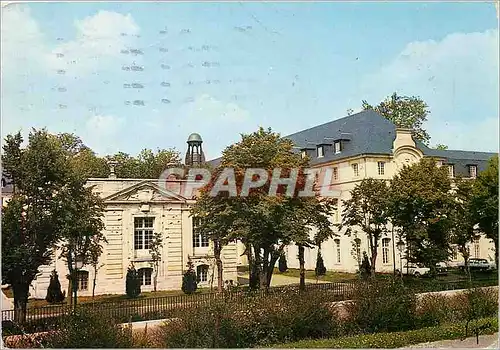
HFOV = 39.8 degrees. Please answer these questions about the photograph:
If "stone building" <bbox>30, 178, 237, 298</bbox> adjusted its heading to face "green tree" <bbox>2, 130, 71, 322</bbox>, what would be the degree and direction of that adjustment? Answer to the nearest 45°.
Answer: approximately 90° to its right

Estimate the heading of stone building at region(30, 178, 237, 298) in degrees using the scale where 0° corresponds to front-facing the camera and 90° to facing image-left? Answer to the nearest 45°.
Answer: approximately 0°

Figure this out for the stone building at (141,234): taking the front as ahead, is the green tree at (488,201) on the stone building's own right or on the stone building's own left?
on the stone building's own left

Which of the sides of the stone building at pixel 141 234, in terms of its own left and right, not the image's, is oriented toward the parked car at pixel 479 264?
left

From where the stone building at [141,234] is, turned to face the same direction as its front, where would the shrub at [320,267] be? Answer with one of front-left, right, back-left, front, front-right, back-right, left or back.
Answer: left

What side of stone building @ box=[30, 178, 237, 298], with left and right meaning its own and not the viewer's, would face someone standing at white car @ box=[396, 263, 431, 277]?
left

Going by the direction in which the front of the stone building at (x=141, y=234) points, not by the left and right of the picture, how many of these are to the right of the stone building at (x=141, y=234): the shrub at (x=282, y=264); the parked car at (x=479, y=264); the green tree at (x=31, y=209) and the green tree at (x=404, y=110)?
1

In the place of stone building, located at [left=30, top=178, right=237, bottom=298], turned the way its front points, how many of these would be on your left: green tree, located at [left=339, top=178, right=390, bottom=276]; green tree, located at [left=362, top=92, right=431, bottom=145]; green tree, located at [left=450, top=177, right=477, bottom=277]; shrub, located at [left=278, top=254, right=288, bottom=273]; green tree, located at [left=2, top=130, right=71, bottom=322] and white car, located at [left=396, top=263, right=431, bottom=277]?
5

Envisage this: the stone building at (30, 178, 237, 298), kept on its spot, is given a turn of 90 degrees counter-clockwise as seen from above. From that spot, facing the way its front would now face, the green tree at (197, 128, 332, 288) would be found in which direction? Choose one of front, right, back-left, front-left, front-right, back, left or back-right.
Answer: front

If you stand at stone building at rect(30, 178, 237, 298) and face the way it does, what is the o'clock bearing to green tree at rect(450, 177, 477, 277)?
The green tree is roughly at 9 o'clock from the stone building.

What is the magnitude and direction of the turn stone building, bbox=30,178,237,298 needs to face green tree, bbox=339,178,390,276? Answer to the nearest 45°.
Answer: approximately 90° to its left

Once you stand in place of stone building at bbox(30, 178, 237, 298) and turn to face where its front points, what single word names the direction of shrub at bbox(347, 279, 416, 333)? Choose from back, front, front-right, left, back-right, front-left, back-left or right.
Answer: left

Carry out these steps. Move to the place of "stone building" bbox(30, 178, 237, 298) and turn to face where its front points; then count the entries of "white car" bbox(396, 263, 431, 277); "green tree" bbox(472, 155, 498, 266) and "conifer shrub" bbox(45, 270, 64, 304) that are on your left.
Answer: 2
